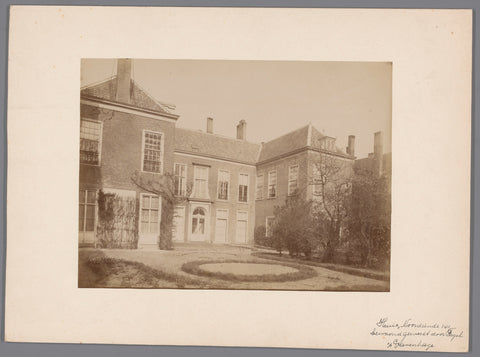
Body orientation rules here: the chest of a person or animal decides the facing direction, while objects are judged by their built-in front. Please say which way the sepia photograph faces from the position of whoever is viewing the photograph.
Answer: facing the viewer
